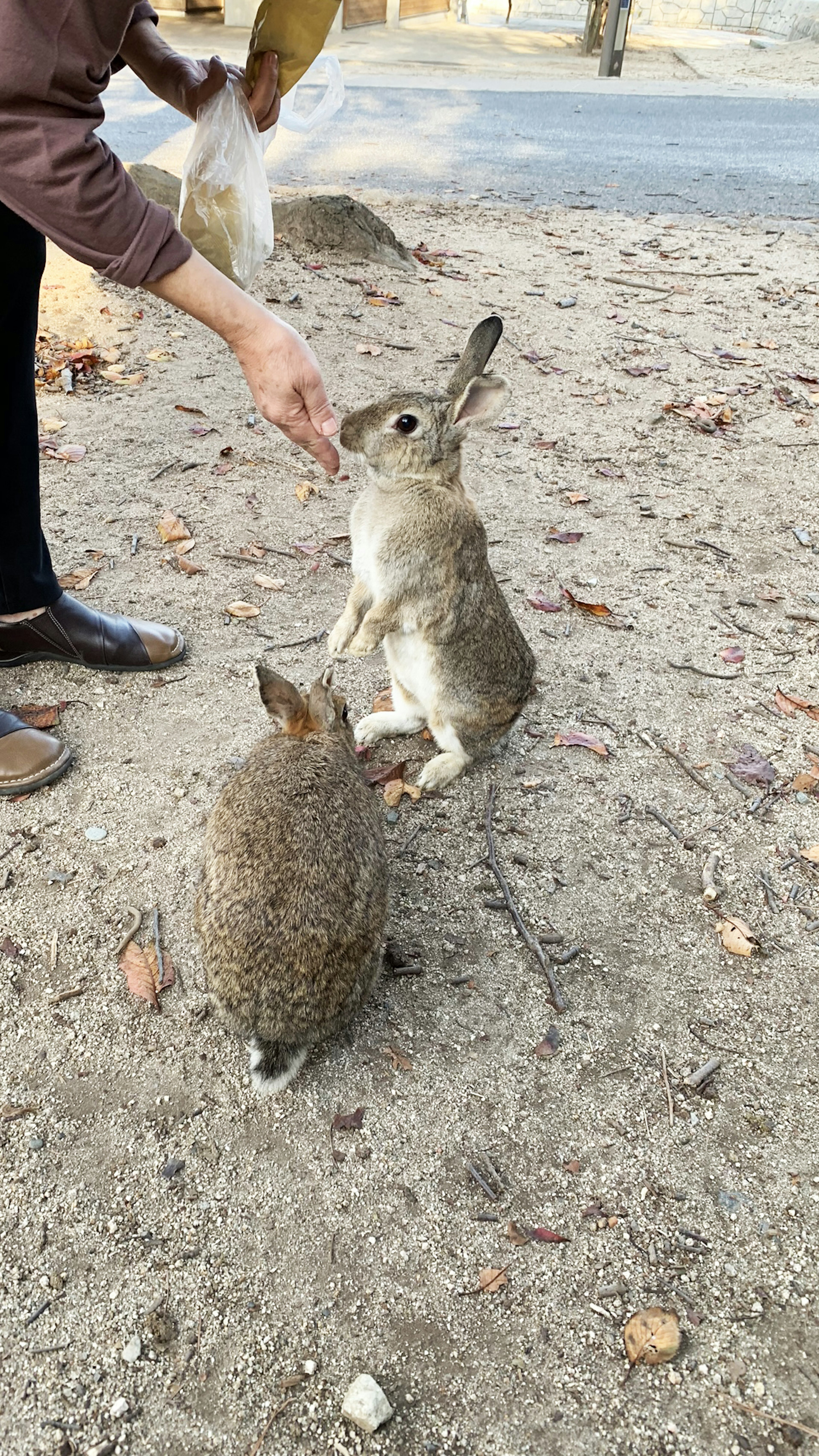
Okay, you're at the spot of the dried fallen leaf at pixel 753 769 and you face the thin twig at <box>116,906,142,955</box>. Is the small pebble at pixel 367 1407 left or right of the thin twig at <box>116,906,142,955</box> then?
left

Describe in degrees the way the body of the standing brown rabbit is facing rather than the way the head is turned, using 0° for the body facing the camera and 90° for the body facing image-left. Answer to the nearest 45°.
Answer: approximately 90°

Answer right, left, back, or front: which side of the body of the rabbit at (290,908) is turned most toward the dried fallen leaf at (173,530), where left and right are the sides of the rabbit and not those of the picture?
front

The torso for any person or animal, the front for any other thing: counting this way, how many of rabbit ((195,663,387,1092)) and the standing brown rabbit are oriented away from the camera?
1

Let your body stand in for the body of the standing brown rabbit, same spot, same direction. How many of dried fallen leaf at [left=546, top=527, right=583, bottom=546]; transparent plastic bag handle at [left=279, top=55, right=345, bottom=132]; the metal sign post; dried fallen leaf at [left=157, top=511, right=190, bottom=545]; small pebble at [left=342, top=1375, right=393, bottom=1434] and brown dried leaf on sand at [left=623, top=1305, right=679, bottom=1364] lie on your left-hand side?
2

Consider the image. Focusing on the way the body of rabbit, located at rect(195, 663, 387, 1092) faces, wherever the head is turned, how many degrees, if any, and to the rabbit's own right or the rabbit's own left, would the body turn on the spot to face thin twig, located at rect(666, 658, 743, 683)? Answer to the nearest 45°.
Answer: approximately 45° to the rabbit's own right

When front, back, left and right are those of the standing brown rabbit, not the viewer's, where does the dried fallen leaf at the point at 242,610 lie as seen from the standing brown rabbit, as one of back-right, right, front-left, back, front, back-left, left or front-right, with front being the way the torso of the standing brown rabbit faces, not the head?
front-right

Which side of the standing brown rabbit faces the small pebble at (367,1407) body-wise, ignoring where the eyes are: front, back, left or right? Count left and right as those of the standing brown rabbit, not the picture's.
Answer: left

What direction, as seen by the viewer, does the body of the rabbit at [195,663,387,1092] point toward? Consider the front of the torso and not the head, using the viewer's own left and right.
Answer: facing away from the viewer

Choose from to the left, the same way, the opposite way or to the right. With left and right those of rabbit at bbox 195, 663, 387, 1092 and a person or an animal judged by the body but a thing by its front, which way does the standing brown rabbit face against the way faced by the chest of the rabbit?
to the left

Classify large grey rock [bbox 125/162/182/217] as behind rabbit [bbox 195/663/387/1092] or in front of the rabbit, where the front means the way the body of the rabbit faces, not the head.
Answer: in front
